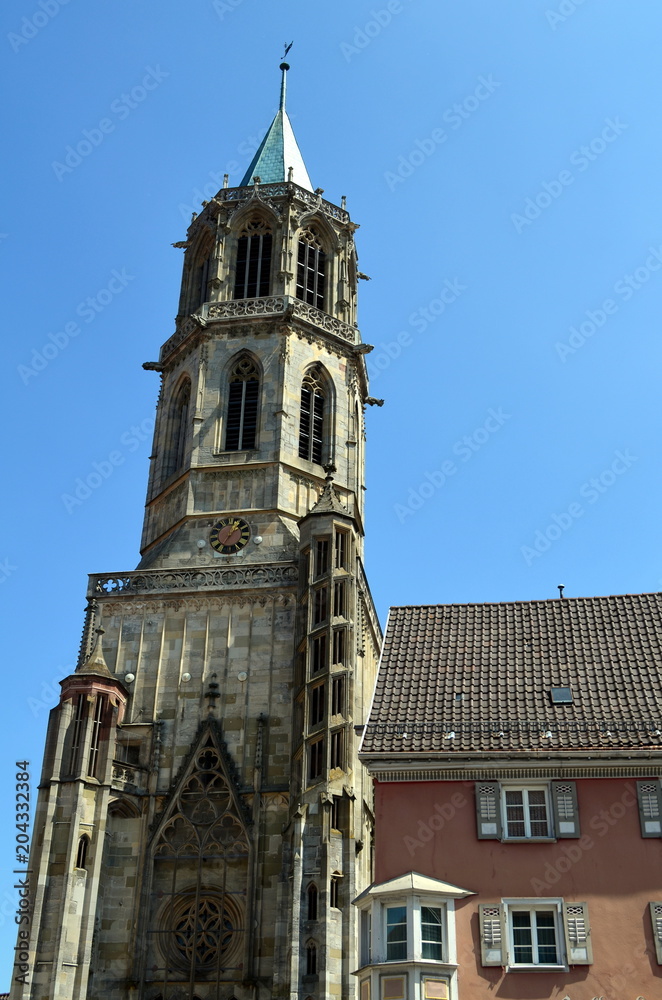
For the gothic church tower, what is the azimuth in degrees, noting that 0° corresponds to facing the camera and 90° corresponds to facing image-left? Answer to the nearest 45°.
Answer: approximately 0°
